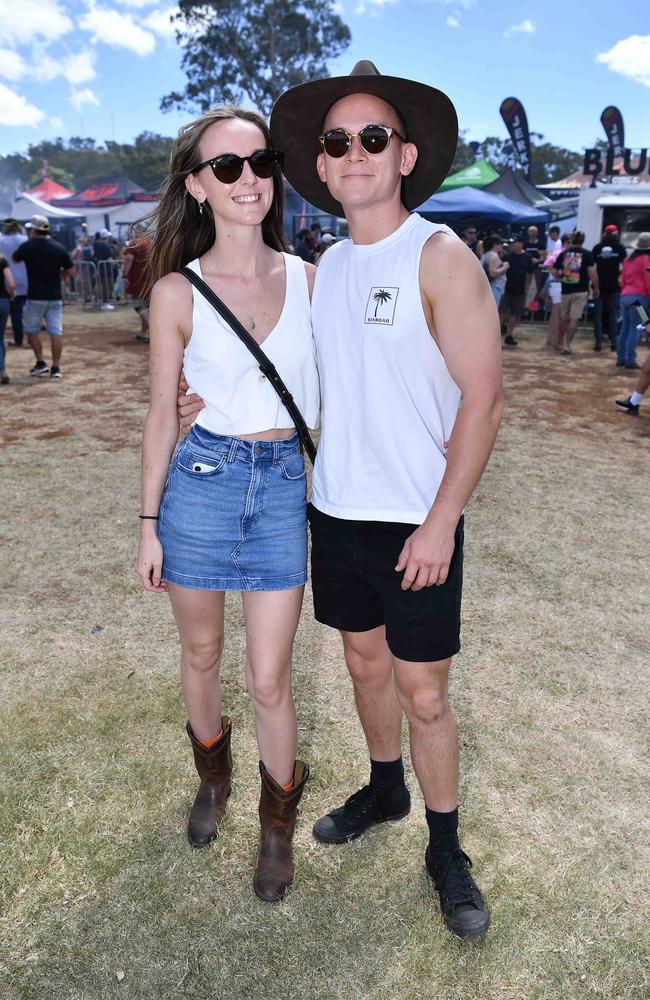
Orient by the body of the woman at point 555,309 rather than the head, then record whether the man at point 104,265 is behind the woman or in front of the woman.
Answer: behind

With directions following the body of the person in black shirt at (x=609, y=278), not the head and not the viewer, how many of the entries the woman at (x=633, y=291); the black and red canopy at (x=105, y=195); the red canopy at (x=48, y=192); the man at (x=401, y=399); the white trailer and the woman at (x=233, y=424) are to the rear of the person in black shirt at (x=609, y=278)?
3

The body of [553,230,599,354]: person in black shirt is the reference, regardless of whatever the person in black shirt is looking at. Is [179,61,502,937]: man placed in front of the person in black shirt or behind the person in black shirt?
behind

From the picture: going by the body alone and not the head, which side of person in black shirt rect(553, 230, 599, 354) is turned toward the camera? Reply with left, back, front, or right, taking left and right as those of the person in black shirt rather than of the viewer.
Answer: back

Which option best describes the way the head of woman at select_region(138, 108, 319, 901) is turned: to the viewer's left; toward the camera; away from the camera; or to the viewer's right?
toward the camera

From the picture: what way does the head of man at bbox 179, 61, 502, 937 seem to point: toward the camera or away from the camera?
toward the camera

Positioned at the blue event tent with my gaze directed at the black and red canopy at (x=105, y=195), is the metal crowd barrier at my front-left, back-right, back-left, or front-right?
front-left

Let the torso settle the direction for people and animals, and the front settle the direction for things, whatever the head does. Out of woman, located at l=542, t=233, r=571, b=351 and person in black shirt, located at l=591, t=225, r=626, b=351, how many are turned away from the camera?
1

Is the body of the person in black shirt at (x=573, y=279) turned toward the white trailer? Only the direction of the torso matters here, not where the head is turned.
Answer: yes
